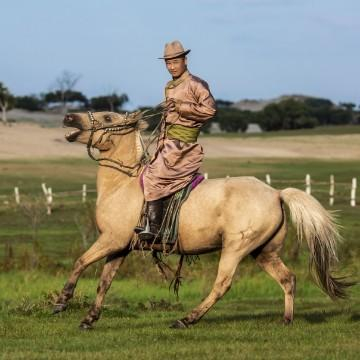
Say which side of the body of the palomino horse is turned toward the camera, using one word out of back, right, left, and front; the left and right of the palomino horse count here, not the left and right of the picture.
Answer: left

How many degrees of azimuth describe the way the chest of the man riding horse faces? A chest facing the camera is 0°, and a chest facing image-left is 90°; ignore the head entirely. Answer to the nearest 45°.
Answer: approximately 45°
